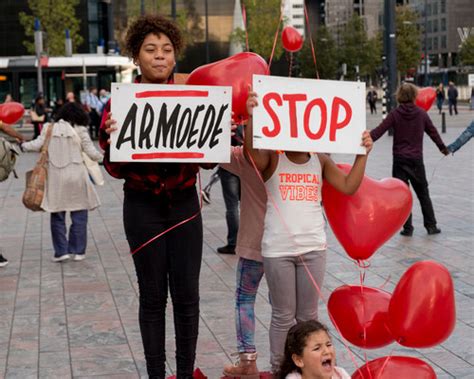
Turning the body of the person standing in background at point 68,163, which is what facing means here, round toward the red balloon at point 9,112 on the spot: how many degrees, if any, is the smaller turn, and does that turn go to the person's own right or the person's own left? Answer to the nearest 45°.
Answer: approximately 90° to the person's own left

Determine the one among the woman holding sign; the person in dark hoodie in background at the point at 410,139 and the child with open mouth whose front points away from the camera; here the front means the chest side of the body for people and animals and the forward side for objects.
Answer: the person in dark hoodie in background

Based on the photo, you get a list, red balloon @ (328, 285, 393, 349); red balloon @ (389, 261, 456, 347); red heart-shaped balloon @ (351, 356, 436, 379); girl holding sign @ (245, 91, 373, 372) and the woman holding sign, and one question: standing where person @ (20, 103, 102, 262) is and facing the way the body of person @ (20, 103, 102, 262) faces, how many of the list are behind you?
5

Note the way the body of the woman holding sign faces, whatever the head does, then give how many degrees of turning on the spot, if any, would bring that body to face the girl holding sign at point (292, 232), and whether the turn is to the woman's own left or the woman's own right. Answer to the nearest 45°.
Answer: approximately 90° to the woman's own left

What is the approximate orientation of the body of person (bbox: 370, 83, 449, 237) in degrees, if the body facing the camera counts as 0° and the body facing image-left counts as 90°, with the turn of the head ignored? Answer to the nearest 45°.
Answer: approximately 180°

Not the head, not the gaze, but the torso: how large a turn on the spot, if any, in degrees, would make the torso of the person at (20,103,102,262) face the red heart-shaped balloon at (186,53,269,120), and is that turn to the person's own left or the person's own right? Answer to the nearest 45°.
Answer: approximately 180°

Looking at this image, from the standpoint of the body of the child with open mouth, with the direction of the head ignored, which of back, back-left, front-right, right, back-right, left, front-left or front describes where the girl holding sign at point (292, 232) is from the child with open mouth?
back-left

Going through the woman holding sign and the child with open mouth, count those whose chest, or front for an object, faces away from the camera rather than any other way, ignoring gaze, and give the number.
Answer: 0

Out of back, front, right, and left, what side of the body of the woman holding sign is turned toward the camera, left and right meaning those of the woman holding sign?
front

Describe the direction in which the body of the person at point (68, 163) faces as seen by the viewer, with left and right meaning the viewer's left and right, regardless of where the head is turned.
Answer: facing away from the viewer

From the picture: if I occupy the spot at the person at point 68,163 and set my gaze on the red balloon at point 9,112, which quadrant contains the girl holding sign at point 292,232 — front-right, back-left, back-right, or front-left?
back-left

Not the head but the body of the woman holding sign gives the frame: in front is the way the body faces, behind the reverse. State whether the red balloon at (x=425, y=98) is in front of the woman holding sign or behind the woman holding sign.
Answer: behind

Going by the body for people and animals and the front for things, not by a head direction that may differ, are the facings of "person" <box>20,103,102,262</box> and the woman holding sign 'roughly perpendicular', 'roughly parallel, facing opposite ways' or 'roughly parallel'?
roughly parallel, facing opposite ways

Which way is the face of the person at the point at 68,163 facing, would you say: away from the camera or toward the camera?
away from the camera
